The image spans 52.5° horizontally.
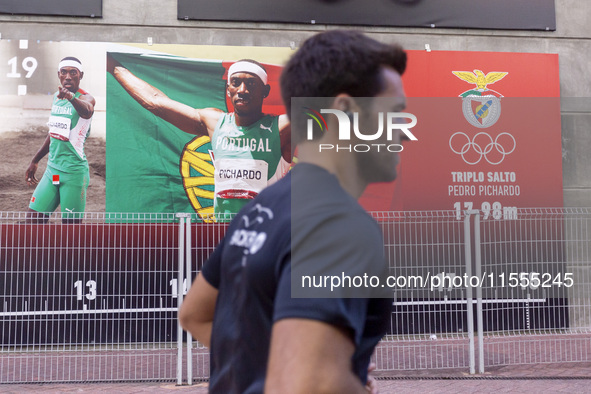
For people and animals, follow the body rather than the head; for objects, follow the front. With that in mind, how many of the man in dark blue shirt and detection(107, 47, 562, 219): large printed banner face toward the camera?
1

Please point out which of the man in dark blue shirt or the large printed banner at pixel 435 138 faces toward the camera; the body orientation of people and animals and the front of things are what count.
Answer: the large printed banner

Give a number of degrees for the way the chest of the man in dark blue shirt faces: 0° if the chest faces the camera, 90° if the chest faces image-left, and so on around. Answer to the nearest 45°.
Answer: approximately 225°

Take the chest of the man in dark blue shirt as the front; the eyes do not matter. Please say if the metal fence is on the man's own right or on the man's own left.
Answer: on the man's own left

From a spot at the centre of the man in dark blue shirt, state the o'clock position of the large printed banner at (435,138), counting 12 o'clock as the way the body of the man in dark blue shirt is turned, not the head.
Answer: The large printed banner is roughly at 11 o'clock from the man in dark blue shirt.

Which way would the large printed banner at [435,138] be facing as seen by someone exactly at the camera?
facing the viewer

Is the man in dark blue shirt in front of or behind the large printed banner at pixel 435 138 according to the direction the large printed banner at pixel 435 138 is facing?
in front

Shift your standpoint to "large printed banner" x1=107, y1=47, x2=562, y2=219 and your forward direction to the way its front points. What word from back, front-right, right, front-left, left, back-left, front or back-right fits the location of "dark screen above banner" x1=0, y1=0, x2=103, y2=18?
right

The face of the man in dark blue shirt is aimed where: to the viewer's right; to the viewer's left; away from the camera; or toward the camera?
to the viewer's right
